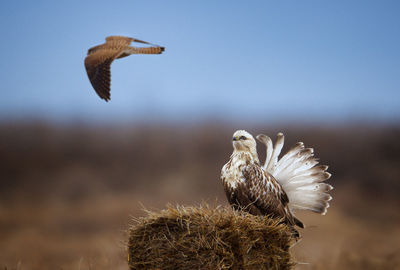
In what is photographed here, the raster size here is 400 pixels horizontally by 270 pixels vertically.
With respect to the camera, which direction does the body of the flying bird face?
to the viewer's left

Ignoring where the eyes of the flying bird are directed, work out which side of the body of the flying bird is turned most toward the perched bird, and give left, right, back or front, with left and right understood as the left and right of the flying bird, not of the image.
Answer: back

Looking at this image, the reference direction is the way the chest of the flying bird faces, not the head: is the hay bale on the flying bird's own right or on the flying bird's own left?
on the flying bird's own left
